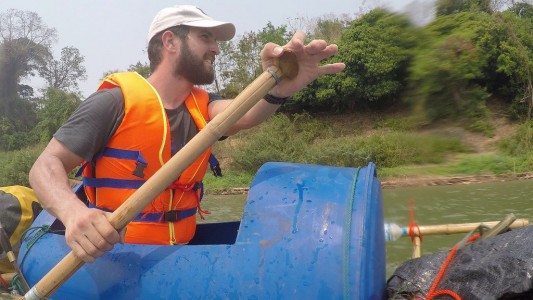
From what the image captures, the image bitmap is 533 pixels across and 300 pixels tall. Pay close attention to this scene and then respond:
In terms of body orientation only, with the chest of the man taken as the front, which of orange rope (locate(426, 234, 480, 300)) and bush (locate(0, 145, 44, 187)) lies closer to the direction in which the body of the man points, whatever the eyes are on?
the orange rope

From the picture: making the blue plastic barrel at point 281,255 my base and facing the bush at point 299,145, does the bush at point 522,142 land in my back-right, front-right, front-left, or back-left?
front-right

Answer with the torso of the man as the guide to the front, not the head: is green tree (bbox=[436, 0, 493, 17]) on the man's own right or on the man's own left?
on the man's own left

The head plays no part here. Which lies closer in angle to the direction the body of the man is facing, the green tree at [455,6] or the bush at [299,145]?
the green tree

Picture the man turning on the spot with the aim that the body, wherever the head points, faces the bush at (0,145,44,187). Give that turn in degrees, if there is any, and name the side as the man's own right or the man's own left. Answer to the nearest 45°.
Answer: approximately 135° to the man's own left

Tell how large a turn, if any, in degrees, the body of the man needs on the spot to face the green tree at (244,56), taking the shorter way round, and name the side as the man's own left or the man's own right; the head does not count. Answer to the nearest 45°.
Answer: approximately 135° to the man's own left

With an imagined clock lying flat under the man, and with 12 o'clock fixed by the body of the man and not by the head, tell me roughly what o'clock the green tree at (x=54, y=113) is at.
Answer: The green tree is roughly at 7 o'clock from the man.

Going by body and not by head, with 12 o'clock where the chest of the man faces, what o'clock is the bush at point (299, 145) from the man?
The bush is roughly at 8 o'clock from the man.

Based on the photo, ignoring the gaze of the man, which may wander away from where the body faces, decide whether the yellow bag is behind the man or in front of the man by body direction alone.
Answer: behind

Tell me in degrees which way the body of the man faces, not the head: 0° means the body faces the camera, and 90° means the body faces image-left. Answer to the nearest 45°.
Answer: approximately 315°

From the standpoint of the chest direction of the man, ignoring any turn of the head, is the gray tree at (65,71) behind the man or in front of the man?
behind

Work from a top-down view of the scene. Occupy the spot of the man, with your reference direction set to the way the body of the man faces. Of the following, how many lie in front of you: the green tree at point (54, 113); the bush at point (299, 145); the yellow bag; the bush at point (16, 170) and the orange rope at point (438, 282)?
1
